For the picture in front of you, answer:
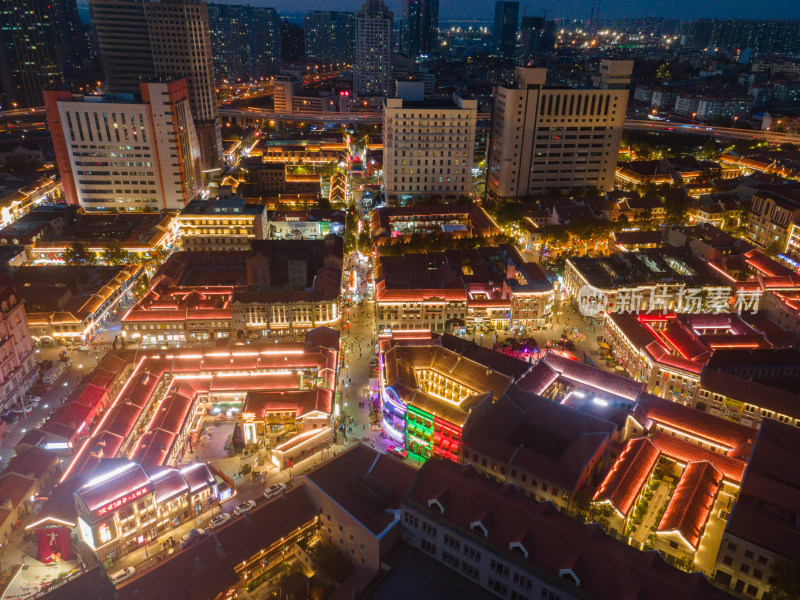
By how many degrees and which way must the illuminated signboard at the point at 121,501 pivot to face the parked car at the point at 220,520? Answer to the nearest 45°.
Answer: approximately 45° to its left

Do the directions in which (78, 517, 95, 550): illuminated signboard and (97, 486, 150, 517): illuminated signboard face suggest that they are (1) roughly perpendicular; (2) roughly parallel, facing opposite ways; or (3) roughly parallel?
roughly perpendicular

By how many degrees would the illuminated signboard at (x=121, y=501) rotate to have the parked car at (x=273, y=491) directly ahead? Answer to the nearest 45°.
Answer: approximately 45° to its left

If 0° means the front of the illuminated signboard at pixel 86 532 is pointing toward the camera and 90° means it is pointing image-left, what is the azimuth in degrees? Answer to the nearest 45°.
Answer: approximately 45°

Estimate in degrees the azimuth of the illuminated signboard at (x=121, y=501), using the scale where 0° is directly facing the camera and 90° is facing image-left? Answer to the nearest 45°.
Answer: approximately 315°

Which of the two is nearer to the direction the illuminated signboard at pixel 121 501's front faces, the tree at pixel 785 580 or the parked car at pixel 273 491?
the tree

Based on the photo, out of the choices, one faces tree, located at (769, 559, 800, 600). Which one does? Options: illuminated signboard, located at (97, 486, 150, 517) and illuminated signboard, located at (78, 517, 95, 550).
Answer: illuminated signboard, located at (97, 486, 150, 517)

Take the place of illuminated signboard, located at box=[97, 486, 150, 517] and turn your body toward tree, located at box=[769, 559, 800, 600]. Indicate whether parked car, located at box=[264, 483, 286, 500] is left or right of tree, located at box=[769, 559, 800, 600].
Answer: left
